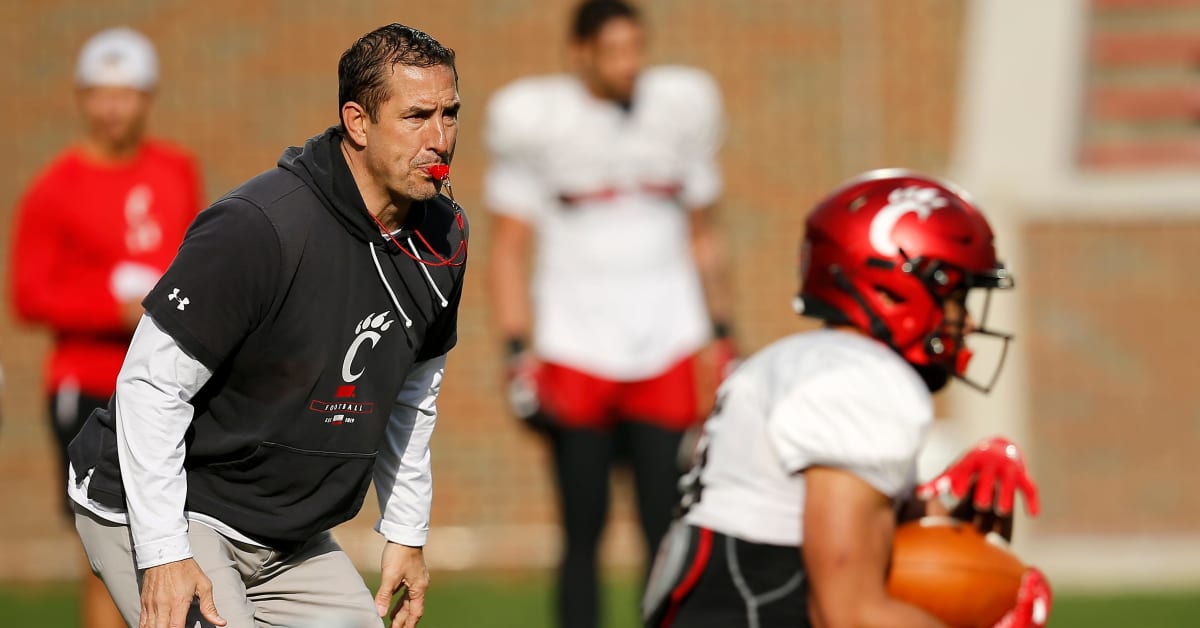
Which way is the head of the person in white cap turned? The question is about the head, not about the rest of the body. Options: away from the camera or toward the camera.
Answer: toward the camera

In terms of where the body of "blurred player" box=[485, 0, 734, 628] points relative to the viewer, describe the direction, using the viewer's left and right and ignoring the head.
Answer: facing the viewer

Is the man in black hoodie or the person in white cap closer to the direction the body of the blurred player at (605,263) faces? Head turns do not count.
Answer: the man in black hoodie

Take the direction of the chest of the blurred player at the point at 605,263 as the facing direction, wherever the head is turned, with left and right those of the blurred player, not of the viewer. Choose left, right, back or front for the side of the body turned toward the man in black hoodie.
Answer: front

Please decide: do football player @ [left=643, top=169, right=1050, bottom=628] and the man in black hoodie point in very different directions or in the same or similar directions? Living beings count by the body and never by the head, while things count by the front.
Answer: same or similar directions

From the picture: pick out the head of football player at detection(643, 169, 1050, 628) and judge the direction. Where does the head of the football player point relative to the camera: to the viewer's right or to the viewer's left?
to the viewer's right

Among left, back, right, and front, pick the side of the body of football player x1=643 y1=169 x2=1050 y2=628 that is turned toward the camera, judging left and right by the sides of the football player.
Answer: right

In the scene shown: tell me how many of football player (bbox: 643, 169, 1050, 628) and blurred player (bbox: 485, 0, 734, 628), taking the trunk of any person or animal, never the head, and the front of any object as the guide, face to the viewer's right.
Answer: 1

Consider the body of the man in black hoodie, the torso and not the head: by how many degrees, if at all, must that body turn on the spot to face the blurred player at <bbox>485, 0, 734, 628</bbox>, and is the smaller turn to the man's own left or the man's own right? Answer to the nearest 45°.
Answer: approximately 90° to the man's own left

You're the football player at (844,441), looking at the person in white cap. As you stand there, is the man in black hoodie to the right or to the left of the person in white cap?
left

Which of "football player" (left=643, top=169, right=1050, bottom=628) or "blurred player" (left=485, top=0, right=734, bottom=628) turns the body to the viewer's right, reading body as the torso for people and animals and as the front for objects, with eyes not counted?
the football player

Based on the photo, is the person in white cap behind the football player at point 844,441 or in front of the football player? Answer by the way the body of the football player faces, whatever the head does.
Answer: behind

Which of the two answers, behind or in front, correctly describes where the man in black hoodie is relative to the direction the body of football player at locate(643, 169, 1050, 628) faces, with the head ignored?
behind
